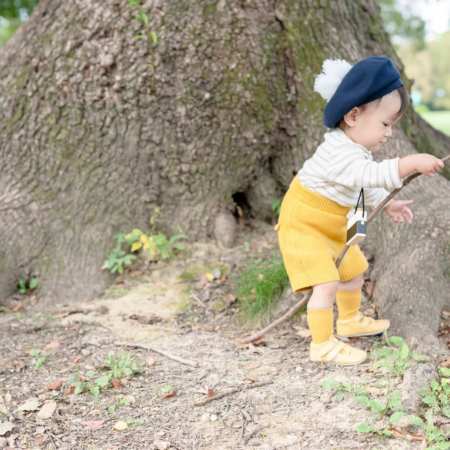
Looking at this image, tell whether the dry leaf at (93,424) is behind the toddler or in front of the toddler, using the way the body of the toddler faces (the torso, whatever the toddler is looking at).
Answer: behind

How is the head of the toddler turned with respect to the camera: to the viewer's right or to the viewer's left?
to the viewer's right

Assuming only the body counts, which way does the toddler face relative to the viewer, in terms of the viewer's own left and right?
facing to the right of the viewer

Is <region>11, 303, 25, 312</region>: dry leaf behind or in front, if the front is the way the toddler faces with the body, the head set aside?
behind

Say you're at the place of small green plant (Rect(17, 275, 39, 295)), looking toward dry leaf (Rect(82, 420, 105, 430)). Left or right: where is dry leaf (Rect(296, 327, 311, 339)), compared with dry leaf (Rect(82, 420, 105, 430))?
left

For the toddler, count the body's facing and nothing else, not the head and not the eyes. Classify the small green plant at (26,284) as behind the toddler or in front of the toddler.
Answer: behind

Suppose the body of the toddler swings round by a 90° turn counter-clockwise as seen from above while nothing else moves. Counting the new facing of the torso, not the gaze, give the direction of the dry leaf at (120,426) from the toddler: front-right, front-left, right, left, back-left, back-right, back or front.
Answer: back-left

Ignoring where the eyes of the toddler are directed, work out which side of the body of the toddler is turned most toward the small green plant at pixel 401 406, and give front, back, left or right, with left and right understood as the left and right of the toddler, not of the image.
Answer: right

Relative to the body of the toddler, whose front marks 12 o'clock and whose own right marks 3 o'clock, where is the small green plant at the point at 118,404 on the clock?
The small green plant is roughly at 5 o'clock from the toddler.
